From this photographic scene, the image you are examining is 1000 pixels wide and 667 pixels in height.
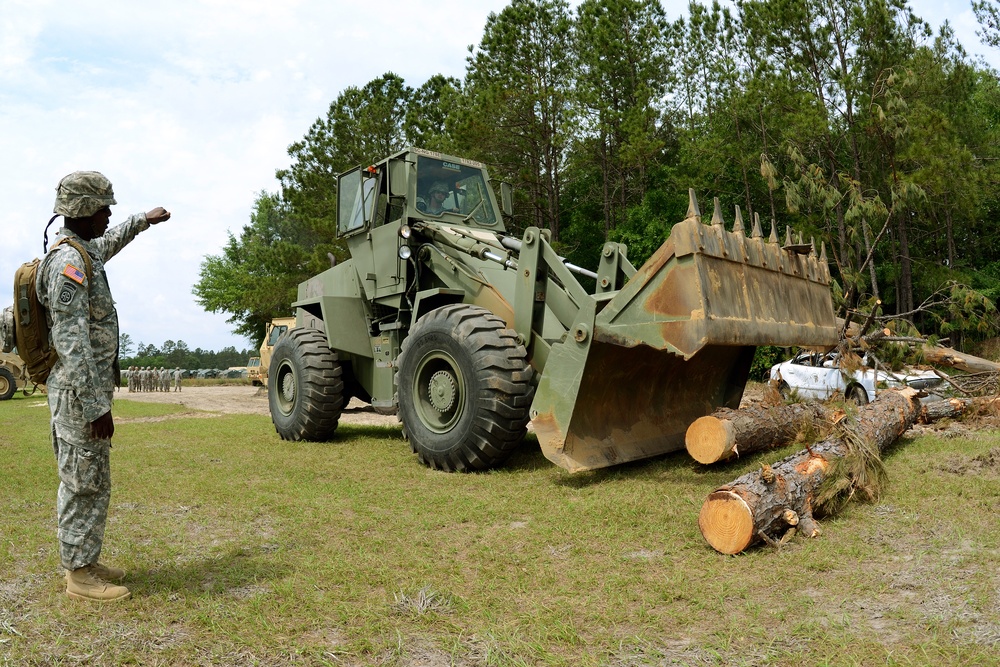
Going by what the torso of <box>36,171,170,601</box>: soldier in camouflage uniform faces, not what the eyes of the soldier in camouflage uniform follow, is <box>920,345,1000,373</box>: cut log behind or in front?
in front

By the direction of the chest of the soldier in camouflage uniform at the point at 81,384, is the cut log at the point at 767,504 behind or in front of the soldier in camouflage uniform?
in front

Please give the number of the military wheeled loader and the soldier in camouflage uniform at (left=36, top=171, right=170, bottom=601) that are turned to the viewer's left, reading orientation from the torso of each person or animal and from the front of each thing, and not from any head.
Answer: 0

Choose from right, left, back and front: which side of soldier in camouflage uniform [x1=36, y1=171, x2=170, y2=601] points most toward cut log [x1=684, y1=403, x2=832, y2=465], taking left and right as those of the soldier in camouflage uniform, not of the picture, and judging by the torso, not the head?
front

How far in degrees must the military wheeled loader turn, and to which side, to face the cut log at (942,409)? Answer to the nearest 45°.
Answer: approximately 90° to its left

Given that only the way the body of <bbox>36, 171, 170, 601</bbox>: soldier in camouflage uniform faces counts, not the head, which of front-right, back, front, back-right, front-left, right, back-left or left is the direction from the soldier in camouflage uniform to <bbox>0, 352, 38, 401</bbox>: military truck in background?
left

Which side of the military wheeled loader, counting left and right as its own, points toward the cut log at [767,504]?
front

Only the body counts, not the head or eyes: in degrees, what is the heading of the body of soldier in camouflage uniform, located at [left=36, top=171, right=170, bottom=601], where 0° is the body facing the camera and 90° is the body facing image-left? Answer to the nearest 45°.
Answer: approximately 270°

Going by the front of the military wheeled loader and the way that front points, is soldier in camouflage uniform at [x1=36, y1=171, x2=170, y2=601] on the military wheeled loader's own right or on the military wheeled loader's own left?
on the military wheeled loader's own right

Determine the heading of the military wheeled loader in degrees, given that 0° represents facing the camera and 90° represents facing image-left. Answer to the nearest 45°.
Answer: approximately 315°

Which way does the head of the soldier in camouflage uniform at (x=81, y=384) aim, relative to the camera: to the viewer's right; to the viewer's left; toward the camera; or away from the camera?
to the viewer's right

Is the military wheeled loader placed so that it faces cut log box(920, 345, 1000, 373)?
no

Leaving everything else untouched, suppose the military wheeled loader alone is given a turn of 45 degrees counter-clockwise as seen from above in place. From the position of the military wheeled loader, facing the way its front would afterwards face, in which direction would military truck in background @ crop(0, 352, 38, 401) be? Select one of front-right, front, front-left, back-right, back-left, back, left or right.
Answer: back-left
